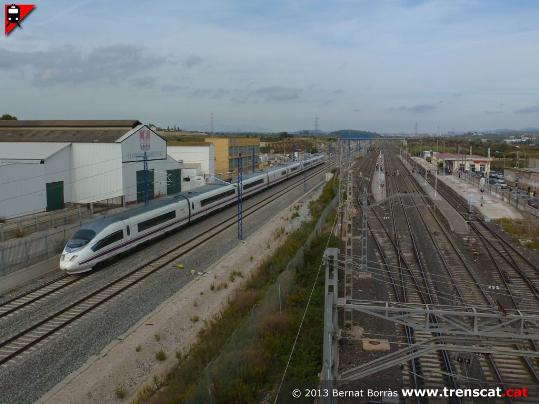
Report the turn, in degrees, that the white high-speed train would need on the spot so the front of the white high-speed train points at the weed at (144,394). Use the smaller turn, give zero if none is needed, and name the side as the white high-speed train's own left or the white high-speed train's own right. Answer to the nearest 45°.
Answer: approximately 45° to the white high-speed train's own left

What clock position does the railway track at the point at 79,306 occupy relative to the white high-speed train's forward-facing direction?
The railway track is roughly at 11 o'clock from the white high-speed train.

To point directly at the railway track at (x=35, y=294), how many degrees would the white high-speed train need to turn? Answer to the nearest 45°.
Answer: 0° — it already faces it

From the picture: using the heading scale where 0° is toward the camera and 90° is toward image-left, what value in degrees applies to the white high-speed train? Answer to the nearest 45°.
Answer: approximately 45°
